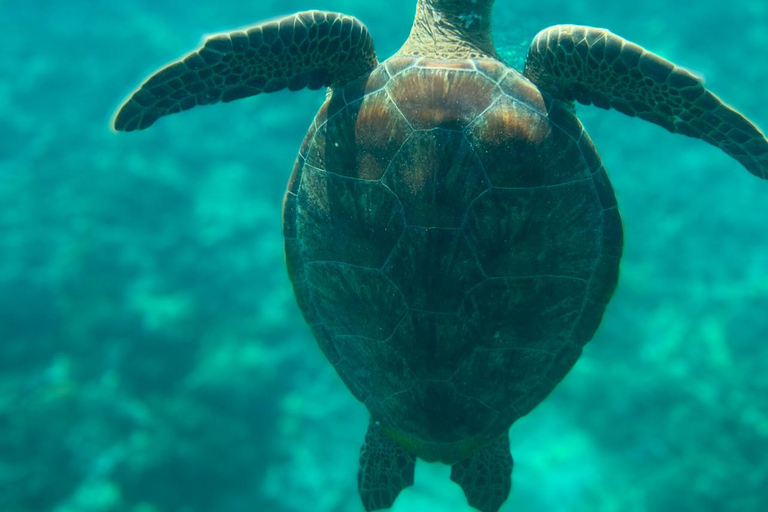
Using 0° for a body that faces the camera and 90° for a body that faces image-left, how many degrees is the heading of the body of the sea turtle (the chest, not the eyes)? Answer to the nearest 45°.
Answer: approximately 180°
